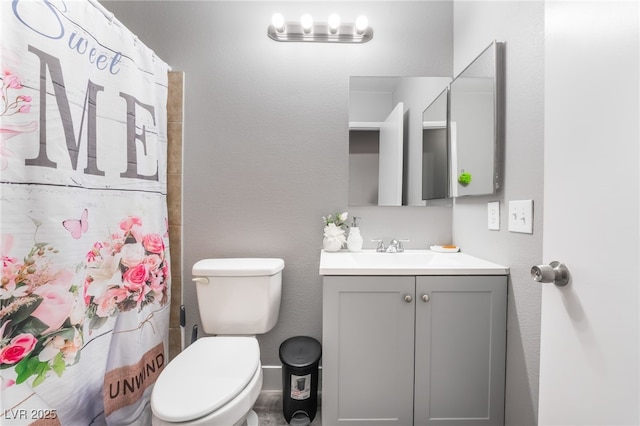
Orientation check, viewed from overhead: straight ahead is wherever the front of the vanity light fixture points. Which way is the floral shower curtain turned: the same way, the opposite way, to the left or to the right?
to the left

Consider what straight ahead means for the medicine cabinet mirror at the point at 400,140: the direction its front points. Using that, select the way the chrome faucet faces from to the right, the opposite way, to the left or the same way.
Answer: the same way

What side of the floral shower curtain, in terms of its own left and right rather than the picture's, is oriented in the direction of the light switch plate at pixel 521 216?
front

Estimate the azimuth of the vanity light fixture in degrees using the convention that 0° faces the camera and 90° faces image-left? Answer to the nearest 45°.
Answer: approximately 0°

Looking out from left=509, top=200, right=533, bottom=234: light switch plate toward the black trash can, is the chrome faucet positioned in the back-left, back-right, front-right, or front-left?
front-right

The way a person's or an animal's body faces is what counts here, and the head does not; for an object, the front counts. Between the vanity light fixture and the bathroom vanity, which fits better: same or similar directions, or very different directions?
same or similar directions

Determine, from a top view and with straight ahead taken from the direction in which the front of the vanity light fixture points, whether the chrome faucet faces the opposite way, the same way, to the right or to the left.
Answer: the same way

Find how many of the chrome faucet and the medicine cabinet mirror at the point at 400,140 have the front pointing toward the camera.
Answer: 2

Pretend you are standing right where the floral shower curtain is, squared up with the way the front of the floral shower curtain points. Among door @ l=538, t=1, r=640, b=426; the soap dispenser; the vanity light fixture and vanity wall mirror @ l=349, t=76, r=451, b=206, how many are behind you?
0

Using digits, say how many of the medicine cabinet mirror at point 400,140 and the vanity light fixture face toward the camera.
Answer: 2

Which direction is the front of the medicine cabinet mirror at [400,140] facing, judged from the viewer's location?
facing the viewer

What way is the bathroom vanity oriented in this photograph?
toward the camera

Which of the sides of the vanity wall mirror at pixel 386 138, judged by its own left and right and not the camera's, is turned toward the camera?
front

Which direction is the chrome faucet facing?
toward the camera

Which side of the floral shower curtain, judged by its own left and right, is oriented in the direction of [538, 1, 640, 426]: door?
front

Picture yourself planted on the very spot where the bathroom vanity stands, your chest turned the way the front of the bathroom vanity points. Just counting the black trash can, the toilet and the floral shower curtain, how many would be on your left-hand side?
0

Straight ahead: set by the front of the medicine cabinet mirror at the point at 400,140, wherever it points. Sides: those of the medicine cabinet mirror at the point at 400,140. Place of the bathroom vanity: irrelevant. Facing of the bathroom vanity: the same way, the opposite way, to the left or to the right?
the same way
